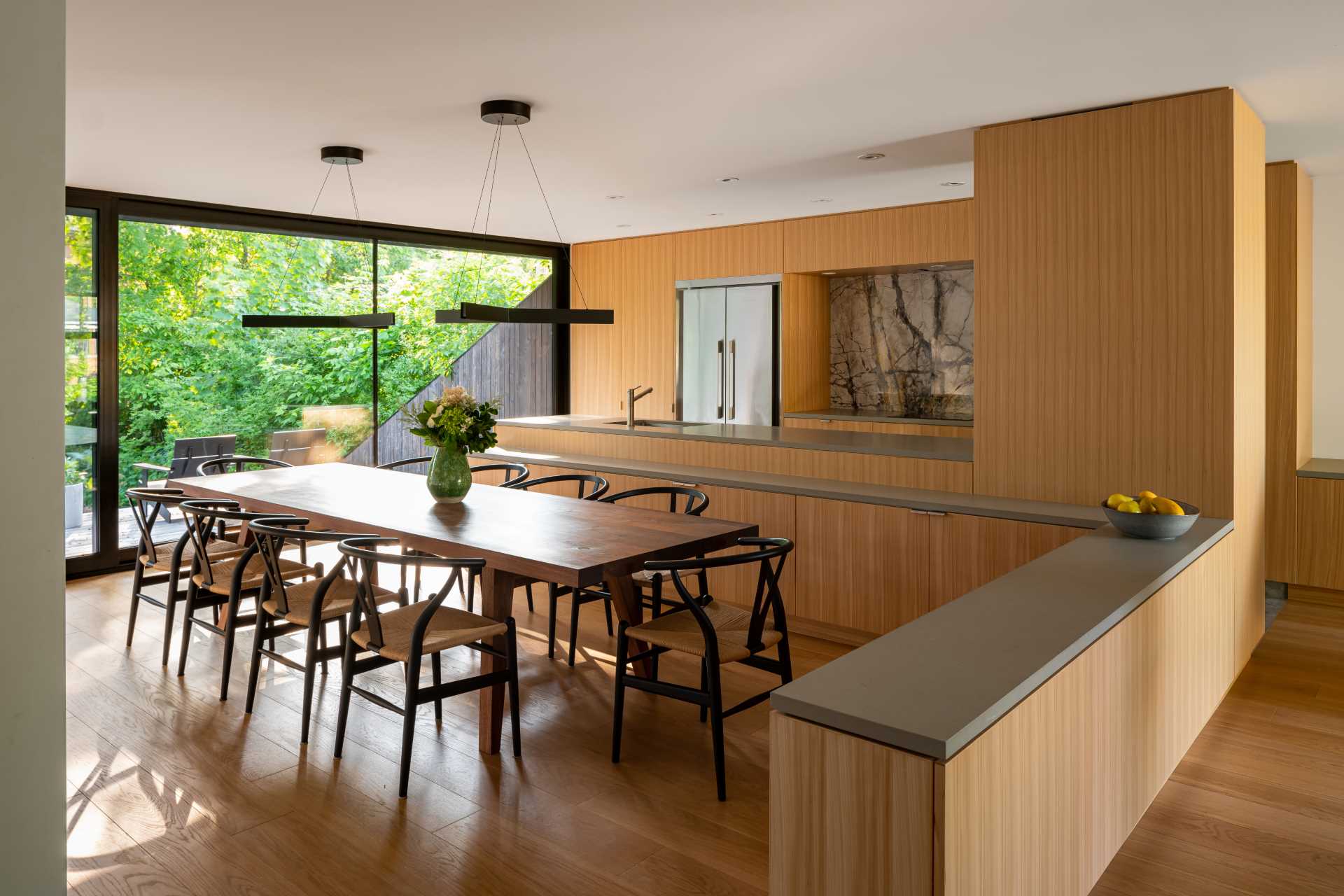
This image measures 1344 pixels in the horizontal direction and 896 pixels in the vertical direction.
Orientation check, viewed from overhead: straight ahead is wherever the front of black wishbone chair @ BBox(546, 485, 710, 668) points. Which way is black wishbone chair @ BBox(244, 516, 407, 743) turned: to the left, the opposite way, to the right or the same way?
the opposite way

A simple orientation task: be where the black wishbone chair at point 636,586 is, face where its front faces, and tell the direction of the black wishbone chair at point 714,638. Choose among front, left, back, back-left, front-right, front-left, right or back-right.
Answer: front-left

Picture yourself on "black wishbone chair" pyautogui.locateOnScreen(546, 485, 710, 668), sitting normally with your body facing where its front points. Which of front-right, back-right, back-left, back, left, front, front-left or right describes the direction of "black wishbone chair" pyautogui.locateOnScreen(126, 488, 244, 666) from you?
front-right

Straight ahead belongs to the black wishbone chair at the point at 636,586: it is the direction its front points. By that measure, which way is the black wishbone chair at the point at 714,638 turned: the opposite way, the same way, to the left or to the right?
to the right

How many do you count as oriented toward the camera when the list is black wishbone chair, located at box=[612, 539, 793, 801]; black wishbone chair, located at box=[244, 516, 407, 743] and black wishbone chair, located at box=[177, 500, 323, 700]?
0

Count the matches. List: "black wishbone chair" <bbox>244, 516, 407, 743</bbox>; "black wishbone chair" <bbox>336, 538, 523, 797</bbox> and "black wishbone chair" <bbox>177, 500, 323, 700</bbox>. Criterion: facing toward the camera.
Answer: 0

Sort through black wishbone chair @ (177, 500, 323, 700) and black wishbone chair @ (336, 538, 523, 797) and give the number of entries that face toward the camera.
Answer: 0

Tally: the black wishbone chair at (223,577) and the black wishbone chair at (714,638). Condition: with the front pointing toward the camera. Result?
0

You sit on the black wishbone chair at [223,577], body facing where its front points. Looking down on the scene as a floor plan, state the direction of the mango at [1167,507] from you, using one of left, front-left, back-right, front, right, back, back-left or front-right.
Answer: right

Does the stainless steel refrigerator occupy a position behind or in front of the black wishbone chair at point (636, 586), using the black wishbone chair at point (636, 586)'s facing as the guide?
behind

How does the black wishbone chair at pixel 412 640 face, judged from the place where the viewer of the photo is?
facing away from the viewer and to the right of the viewer

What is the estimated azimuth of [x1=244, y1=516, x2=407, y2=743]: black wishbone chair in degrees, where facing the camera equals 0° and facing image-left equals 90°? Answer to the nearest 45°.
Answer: approximately 225°

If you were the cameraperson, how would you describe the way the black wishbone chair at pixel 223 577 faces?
facing away from the viewer and to the right of the viewer
